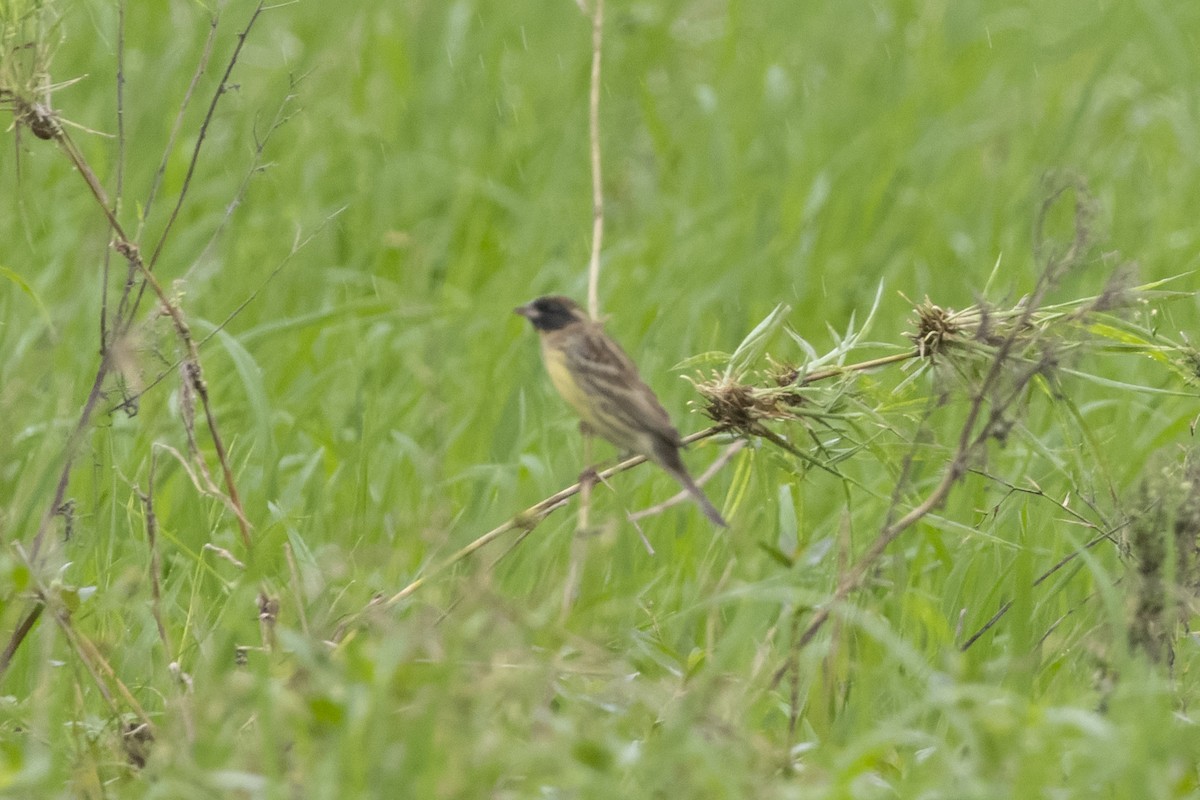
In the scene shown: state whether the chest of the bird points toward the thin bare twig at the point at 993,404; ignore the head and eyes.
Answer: no

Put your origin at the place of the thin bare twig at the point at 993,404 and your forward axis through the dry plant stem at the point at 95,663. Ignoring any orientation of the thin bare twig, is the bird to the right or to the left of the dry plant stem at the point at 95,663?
right

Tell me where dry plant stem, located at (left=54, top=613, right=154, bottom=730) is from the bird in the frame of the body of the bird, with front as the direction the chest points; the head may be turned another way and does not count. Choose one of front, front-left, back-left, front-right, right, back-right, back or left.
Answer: front-left

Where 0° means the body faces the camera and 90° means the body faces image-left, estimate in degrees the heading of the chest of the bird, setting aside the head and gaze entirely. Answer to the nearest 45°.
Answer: approximately 90°

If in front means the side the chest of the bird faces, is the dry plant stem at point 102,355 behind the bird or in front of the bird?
in front
